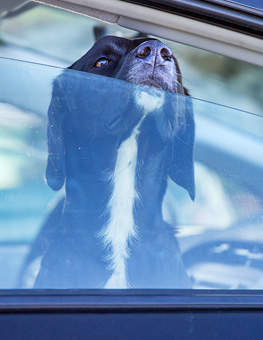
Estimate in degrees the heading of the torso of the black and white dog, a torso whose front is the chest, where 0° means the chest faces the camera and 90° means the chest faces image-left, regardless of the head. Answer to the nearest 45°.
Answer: approximately 0°
